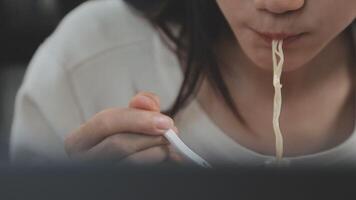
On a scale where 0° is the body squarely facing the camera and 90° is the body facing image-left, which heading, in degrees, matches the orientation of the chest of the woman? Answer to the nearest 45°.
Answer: approximately 0°
